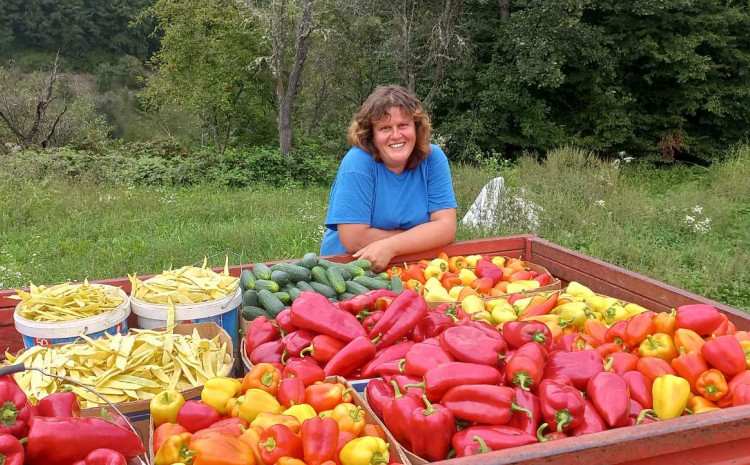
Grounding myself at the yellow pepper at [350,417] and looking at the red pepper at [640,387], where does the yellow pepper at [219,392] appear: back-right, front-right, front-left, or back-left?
back-left

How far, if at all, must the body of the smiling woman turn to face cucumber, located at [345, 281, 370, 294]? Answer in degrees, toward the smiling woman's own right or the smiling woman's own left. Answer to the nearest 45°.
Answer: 0° — they already face it

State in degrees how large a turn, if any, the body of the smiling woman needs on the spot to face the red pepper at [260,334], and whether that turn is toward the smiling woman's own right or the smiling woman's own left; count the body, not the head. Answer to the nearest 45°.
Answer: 0° — they already face it

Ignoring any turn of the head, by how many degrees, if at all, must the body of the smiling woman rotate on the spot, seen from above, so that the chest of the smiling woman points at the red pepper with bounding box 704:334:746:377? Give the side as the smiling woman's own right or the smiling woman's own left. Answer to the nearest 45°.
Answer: approximately 45° to the smiling woman's own left

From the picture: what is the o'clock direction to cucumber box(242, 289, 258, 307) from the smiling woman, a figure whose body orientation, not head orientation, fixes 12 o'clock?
The cucumber is roughly at 1 o'clock from the smiling woman.

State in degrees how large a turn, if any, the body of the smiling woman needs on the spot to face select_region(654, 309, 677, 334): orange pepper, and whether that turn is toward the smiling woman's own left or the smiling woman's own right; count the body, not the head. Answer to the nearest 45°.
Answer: approximately 45° to the smiling woman's own left

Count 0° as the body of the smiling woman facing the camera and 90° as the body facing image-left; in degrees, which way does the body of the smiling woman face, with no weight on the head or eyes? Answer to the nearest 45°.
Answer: approximately 0°

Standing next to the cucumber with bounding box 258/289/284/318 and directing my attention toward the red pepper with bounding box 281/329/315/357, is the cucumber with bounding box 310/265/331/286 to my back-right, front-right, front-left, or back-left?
back-left
